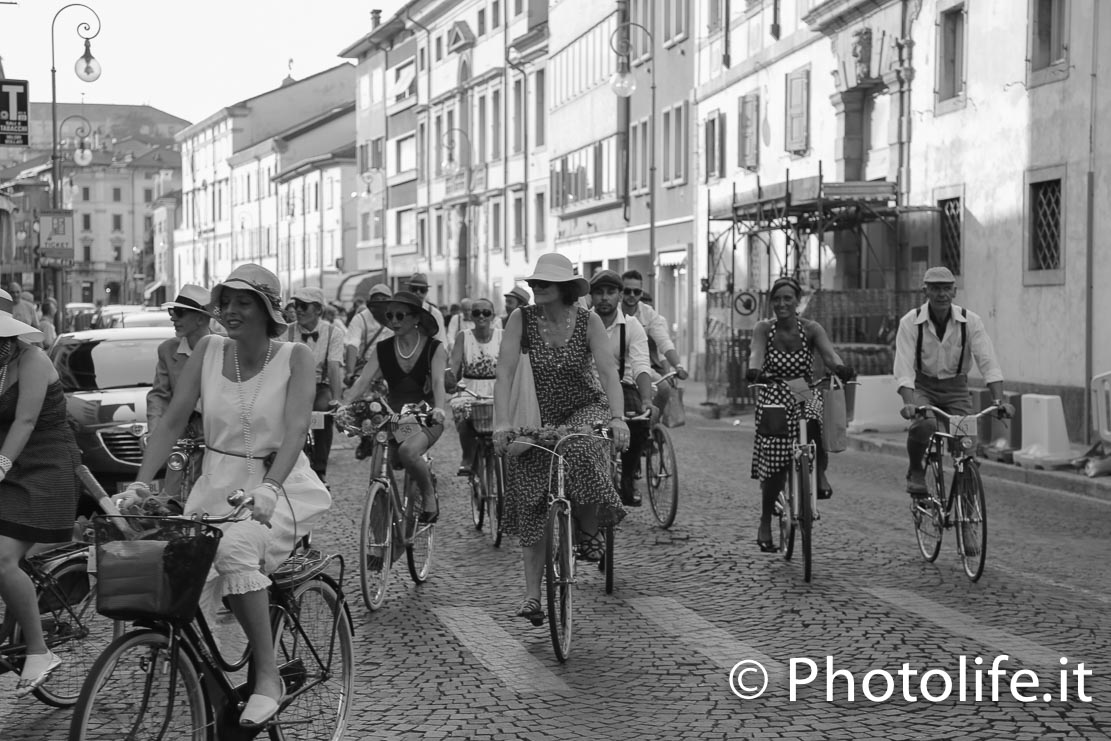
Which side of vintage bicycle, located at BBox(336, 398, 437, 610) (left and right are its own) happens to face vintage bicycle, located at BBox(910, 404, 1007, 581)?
left

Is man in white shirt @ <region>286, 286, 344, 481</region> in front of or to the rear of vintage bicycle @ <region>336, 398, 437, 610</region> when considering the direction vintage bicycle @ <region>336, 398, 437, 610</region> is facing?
to the rear

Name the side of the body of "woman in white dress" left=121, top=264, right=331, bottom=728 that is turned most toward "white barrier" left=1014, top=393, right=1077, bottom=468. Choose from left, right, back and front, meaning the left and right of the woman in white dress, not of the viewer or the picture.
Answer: back

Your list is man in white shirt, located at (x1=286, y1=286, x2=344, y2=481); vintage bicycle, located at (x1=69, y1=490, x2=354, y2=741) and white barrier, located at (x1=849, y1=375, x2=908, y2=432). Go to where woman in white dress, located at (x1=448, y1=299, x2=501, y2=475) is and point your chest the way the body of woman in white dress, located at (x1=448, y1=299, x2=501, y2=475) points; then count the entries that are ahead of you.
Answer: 1

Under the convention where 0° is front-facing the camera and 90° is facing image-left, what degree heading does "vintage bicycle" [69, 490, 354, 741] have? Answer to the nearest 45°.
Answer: approximately 45°

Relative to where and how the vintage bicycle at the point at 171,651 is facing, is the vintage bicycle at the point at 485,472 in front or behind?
behind

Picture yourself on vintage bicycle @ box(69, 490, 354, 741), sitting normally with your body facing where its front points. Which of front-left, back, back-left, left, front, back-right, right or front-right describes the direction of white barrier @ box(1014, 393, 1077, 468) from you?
back

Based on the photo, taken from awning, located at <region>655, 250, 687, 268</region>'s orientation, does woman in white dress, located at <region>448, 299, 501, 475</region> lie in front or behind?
in front

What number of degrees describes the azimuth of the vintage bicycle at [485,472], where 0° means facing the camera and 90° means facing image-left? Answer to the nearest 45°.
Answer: approximately 0°

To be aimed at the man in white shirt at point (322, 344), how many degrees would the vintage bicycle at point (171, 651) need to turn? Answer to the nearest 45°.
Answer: approximately 135° to its right

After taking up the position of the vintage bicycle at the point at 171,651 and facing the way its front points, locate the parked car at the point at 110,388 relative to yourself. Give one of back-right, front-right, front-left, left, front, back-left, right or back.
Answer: back-right

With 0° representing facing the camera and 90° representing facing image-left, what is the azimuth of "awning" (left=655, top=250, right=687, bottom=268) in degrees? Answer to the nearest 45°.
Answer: approximately 45°
